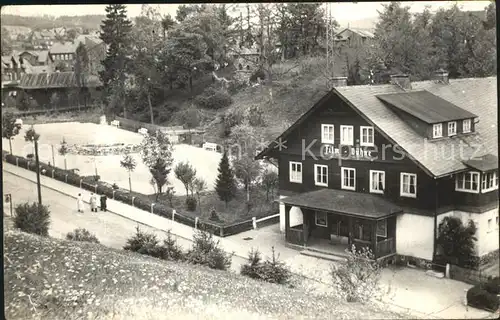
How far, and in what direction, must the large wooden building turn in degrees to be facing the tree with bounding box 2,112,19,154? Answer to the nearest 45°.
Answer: approximately 45° to its right

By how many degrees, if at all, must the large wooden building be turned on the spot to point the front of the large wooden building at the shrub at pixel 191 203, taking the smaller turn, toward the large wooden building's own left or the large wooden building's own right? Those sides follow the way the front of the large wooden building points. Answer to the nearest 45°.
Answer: approximately 45° to the large wooden building's own right

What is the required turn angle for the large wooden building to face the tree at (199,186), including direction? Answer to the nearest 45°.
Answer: approximately 45° to its right

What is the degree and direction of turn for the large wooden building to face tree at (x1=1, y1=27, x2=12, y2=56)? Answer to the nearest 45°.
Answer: approximately 45° to its right

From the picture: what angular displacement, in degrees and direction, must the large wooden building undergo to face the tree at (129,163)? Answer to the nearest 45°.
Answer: approximately 45° to its right

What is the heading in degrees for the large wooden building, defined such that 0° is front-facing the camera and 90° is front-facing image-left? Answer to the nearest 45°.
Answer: approximately 45°
